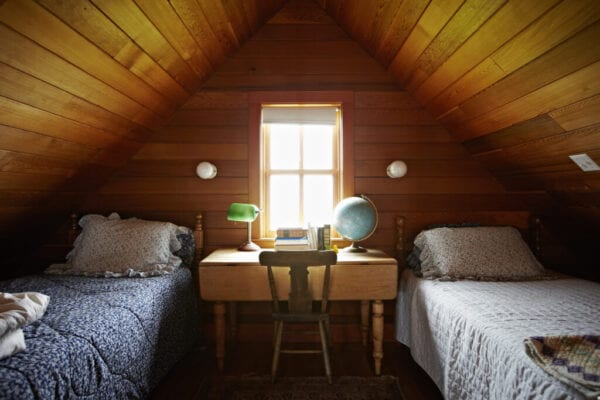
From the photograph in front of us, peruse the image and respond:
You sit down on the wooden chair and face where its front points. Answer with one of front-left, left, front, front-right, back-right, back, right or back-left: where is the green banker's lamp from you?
front-left

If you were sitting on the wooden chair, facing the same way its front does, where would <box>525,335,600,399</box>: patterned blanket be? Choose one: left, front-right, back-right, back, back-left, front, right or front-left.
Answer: back-right

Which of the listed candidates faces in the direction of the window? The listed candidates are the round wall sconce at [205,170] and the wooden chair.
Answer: the wooden chair

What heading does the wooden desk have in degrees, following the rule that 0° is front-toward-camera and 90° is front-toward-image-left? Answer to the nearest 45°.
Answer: approximately 0°

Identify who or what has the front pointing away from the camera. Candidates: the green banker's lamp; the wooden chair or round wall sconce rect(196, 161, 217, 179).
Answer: the wooden chair

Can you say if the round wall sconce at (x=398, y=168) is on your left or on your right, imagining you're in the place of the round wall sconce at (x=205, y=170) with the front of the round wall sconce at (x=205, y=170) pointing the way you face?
on your left

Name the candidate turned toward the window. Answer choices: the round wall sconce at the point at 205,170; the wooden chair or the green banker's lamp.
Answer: the wooden chair

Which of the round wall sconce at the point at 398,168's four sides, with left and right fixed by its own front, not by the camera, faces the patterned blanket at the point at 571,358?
front

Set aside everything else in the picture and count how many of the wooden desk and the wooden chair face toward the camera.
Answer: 1

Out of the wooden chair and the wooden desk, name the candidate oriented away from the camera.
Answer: the wooden chair

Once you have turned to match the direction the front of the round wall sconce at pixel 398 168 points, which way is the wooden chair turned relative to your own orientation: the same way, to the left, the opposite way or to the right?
the opposite way

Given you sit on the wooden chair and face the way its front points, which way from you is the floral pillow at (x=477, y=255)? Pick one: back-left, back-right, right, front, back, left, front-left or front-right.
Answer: right

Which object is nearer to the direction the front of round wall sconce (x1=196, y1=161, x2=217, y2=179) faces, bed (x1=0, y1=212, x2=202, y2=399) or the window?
the bed

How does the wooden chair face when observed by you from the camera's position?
facing away from the viewer

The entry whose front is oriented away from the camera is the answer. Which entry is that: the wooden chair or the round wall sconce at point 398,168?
the wooden chair
